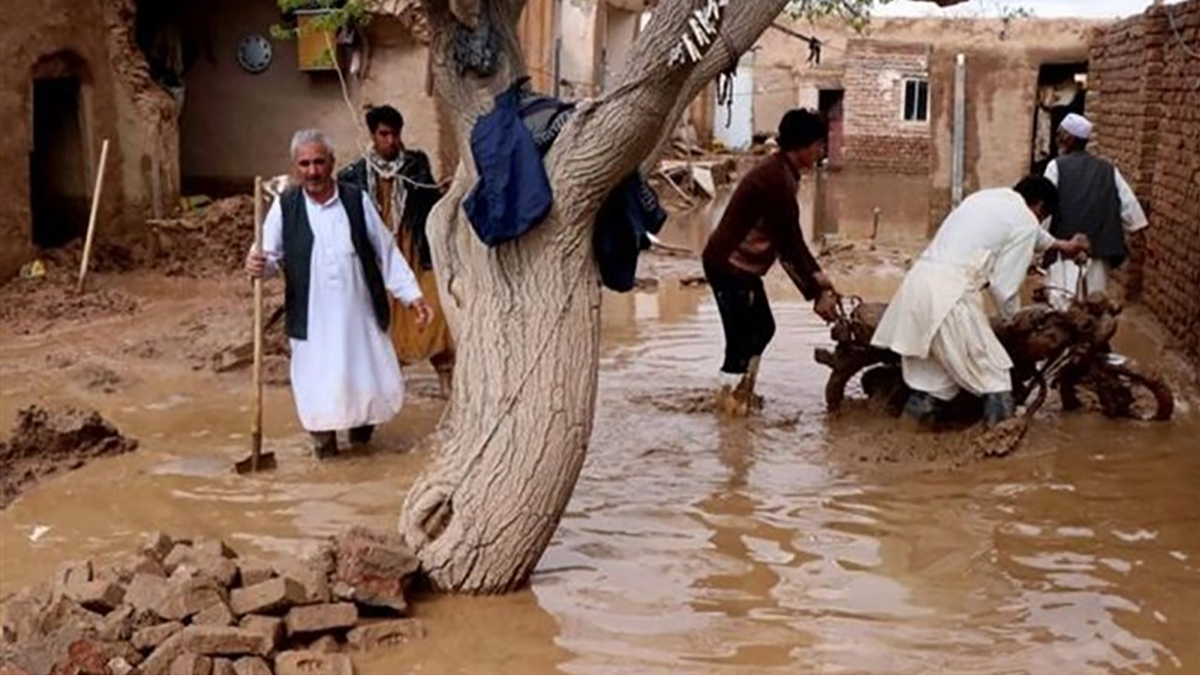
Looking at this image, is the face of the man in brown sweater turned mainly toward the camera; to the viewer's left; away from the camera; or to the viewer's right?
to the viewer's right

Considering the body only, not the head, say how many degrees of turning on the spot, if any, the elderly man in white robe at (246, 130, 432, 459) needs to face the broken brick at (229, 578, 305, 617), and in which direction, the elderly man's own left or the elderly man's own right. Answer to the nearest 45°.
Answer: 0° — they already face it

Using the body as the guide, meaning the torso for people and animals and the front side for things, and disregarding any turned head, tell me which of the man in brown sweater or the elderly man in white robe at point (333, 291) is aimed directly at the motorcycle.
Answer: the man in brown sweater

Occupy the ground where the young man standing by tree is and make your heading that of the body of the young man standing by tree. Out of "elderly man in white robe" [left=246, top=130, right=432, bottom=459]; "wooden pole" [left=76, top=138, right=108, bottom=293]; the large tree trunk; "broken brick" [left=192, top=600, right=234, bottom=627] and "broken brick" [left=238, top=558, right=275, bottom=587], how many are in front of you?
4

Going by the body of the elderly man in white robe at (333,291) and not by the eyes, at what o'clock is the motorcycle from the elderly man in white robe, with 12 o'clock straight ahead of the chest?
The motorcycle is roughly at 9 o'clock from the elderly man in white robe.

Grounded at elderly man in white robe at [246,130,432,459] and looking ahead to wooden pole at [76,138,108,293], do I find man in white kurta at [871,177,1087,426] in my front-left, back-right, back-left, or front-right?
back-right

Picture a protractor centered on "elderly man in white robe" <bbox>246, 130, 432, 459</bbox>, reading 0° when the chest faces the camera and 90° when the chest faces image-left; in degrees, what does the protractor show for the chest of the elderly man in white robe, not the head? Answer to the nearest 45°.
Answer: approximately 0°

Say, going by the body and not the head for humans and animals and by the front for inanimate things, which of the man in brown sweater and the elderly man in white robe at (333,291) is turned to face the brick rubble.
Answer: the elderly man in white robe

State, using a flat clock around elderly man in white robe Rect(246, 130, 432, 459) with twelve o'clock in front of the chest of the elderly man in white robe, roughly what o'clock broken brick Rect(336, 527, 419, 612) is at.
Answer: The broken brick is roughly at 12 o'clock from the elderly man in white robe.

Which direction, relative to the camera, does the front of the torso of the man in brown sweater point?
to the viewer's right

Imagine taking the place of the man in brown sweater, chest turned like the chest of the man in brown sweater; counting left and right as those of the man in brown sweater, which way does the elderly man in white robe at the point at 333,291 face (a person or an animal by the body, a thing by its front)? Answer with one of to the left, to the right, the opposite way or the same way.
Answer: to the right
